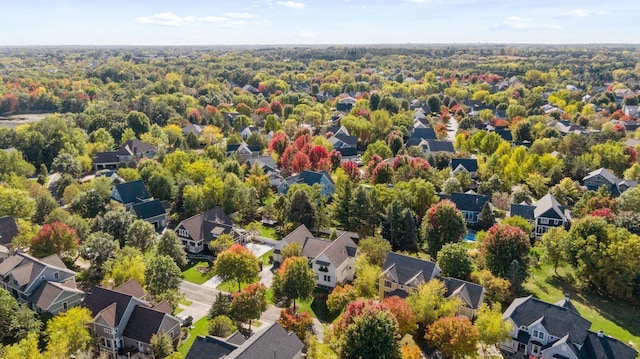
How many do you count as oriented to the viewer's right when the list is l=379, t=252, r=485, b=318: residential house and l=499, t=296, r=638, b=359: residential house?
0

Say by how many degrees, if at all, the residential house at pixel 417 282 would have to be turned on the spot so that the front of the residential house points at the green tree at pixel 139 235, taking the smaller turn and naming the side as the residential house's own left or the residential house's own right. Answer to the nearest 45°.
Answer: approximately 45° to the residential house's own right

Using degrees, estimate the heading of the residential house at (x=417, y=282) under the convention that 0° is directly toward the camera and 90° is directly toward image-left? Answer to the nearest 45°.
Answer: approximately 45°

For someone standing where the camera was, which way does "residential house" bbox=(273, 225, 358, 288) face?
facing the viewer and to the left of the viewer

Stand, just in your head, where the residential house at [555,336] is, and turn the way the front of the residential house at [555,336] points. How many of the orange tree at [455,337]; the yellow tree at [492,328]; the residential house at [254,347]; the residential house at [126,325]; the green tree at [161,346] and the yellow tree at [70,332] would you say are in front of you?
6

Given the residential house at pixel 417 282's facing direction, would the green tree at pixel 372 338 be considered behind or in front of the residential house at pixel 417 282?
in front

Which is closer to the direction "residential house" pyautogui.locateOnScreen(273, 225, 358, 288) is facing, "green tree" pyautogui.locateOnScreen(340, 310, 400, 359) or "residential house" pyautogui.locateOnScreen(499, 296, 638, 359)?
the green tree

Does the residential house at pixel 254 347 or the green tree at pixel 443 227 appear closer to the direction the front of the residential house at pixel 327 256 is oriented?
the residential house

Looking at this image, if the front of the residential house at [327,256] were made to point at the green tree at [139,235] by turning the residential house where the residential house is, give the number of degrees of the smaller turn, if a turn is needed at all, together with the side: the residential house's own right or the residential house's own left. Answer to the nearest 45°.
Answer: approximately 45° to the residential house's own right

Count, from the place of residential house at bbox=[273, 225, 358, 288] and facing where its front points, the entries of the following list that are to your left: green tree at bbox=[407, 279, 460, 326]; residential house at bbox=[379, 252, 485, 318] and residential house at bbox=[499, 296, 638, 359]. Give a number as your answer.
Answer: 3

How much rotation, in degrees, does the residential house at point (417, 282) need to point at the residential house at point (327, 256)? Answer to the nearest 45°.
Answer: approximately 45° to its right
